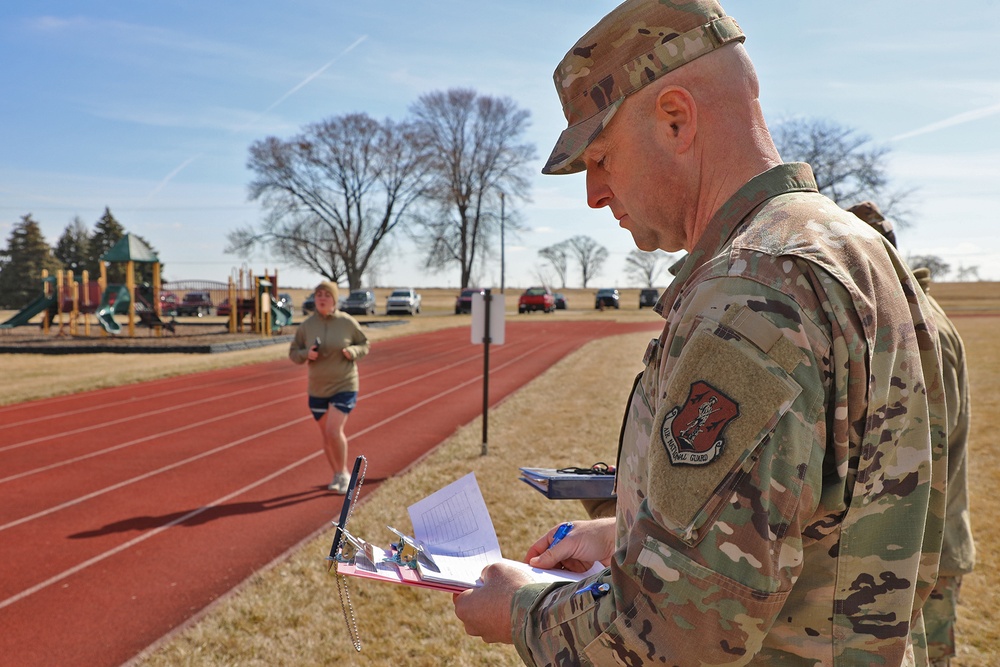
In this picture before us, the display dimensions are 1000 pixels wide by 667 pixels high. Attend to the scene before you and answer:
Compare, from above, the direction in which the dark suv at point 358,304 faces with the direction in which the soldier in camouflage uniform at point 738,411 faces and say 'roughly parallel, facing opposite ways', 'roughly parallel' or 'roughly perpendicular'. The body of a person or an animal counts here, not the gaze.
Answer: roughly perpendicular

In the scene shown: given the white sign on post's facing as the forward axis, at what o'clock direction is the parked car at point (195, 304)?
The parked car is roughly at 11 o'clock from the white sign on post.

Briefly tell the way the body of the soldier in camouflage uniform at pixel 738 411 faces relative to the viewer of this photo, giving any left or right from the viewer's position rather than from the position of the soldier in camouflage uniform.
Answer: facing to the left of the viewer

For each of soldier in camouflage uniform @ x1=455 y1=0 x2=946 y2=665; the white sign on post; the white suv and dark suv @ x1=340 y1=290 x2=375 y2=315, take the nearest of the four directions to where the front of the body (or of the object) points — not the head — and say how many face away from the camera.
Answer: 1

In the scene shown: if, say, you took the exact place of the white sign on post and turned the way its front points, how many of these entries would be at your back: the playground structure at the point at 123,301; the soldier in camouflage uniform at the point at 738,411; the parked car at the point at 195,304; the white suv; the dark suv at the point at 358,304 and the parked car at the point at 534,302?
1

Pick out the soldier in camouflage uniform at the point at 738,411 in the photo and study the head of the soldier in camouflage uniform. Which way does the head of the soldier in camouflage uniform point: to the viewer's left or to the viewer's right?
to the viewer's left

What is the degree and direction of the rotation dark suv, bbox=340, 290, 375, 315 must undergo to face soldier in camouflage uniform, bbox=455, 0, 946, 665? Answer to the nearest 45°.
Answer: approximately 45° to its left

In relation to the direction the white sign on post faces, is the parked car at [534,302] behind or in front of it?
in front

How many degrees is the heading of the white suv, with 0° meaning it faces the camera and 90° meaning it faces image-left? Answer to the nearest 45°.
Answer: approximately 45°

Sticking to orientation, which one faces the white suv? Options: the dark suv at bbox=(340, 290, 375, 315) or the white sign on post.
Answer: the white sign on post

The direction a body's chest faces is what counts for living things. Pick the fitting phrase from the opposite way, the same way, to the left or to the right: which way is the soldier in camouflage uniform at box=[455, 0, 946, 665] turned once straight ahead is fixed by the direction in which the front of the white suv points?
to the right

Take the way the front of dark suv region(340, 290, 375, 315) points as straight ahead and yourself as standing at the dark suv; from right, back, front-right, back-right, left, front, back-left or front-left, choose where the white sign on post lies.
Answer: front-left

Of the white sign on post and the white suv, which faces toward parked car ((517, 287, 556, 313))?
the white sign on post

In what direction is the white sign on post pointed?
away from the camera

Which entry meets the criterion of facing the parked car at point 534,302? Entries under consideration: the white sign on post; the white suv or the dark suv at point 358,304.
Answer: the white sign on post
